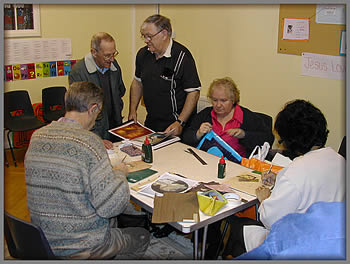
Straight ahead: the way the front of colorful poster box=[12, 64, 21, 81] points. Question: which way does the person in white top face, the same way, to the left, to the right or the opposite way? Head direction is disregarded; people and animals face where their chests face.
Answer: the opposite way

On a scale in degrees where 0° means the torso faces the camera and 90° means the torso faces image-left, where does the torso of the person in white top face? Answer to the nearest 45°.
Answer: approximately 135°

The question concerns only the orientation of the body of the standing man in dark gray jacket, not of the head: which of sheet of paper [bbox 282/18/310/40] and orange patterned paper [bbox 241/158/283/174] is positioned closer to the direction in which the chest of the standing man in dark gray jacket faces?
the orange patterned paper

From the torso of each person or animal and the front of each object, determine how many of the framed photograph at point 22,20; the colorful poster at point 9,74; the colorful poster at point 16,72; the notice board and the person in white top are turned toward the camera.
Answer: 4

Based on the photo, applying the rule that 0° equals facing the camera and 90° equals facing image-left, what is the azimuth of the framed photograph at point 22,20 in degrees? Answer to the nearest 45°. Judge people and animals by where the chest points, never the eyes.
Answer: approximately 0°

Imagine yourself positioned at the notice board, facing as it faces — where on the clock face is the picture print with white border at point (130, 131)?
The picture print with white border is roughly at 2 o'clock from the notice board.
